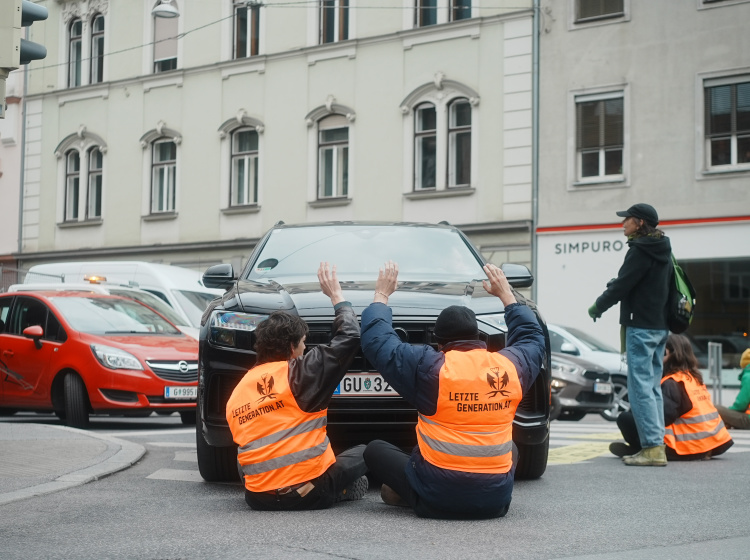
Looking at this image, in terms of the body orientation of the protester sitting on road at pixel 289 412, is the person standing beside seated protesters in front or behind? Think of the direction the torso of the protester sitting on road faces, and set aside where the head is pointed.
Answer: in front

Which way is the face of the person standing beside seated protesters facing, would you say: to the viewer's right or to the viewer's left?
to the viewer's left

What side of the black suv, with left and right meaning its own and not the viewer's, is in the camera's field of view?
front

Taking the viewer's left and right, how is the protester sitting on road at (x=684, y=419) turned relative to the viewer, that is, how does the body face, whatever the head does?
facing away from the viewer and to the left of the viewer

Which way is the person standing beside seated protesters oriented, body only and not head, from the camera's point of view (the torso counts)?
to the viewer's left

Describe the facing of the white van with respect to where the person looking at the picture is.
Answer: facing the viewer and to the right of the viewer

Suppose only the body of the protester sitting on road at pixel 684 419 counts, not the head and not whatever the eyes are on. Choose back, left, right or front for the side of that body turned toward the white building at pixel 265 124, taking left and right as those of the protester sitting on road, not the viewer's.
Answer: front

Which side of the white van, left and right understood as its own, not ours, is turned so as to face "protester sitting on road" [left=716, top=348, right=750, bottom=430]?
front

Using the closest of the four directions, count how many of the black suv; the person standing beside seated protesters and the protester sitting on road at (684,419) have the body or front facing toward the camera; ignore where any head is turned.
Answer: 1

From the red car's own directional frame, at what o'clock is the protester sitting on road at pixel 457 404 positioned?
The protester sitting on road is roughly at 1 o'clock from the red car.

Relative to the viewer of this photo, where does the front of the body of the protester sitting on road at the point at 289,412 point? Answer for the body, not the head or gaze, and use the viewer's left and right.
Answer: facing away from the viewer and to the right of the viewer

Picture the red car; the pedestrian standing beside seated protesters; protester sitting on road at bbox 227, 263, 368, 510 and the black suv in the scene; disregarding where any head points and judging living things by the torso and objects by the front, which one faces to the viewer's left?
the pedestrian standing beside seated protesters

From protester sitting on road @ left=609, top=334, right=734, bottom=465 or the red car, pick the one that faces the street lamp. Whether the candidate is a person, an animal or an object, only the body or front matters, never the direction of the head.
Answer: the protester sitting on road
